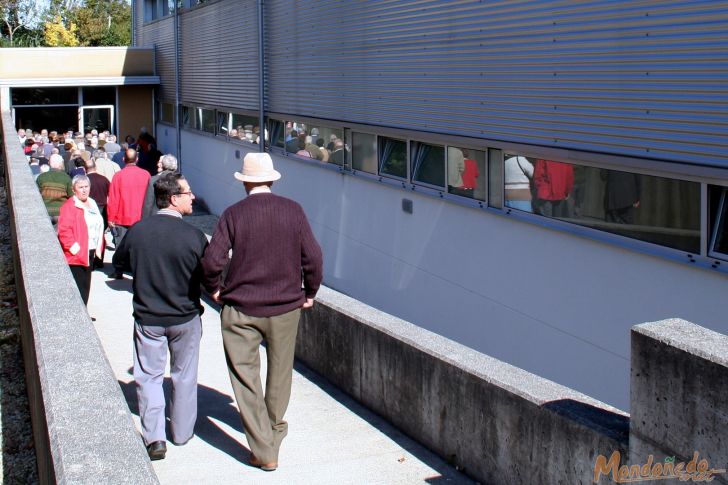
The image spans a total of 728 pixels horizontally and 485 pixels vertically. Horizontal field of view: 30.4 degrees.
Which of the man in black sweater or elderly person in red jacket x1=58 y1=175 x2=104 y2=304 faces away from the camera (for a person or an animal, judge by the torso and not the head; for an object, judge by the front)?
the man in black sweater

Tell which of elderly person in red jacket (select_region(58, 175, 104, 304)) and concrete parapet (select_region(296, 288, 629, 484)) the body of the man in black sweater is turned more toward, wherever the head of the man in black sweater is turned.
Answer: the elderly person in red jacket

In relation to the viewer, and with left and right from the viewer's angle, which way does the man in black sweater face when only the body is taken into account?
facing away from the viewer

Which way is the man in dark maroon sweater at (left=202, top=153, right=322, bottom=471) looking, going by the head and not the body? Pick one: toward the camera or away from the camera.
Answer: away from the camera

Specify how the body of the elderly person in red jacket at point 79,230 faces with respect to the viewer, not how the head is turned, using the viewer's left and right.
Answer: facing the viewer and to the right of the viewer

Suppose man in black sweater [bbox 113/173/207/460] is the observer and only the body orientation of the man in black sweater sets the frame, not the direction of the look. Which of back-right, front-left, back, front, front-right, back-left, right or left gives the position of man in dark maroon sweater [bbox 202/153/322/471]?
back-right

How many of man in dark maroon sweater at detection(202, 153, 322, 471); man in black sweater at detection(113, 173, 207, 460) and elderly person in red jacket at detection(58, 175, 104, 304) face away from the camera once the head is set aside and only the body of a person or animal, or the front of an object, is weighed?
2

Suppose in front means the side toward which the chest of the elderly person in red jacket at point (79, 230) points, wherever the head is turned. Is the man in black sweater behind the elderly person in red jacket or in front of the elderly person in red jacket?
in front

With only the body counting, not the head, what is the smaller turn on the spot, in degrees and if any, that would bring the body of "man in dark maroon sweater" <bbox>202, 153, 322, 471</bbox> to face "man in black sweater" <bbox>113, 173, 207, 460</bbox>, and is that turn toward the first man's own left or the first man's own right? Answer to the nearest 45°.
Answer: approximately 45° to the first man's own left

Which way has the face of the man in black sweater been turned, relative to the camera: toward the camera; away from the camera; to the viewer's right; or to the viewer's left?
to the viewer's right

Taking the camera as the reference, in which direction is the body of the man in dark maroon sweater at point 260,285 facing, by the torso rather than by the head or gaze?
away from the camera

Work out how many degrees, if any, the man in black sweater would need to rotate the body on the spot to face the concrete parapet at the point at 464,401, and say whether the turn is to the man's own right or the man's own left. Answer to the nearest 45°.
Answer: approximately 135° to the man's own right

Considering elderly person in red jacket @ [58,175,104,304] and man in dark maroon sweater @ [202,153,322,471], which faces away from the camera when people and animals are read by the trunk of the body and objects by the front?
the man in dark maroon sweater

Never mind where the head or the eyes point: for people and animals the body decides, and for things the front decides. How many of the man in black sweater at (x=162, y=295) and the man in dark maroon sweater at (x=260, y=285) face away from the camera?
2

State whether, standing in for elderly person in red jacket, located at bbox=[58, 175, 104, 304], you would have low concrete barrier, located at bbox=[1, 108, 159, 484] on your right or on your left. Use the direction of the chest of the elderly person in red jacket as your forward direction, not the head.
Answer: on your right
